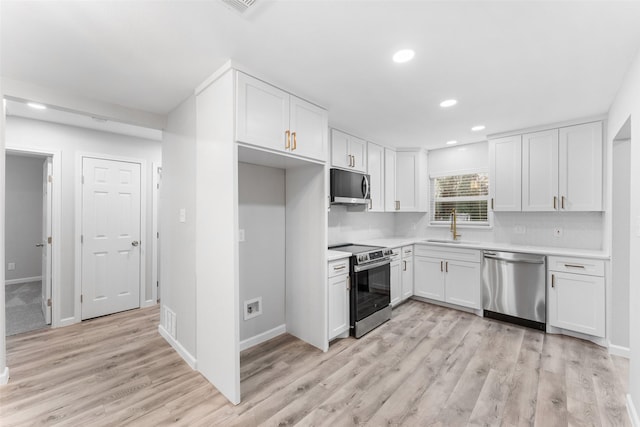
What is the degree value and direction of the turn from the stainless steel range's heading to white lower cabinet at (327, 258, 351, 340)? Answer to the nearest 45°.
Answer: approximately 90° to its right

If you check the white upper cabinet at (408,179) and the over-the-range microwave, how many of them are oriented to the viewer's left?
0

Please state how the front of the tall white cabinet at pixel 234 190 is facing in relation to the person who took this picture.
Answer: facing the viewer and to the right of the viewer

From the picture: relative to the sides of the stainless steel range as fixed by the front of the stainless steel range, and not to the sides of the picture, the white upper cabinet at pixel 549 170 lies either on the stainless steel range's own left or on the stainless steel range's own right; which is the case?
on the stainless steel range's own left

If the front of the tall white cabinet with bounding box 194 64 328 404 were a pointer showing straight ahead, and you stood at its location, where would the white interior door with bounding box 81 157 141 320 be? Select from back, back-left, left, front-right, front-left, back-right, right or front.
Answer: back
